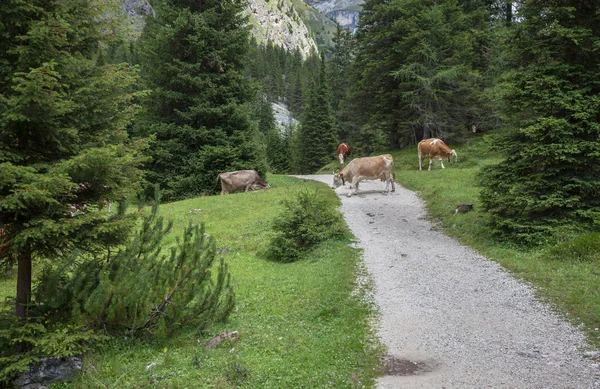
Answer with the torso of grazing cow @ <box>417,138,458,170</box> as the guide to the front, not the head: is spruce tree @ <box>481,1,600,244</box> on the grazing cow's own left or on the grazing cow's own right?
on the grazing cow's own right

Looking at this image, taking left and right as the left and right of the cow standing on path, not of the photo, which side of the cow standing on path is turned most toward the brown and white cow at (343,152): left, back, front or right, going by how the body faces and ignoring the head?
right

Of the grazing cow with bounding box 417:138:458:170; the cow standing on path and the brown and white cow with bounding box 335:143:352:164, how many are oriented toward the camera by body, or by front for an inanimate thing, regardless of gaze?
1

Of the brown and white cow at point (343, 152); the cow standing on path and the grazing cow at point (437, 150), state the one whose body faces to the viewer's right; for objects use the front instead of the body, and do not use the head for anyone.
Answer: the grazing cow

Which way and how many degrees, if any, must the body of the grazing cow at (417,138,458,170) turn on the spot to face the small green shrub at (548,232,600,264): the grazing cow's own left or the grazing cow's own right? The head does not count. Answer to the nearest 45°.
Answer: approximately 90° to the grazing cow's own right

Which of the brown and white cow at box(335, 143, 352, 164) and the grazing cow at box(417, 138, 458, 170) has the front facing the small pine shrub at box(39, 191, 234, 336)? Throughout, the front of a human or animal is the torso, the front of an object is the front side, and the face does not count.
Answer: the brown and white cow

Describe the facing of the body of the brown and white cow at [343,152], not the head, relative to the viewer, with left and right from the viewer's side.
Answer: facing the viewer

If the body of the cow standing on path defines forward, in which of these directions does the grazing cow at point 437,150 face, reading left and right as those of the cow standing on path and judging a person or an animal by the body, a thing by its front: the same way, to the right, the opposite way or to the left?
the opposite way

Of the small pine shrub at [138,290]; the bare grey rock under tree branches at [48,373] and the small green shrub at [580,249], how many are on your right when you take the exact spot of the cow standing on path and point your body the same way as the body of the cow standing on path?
0

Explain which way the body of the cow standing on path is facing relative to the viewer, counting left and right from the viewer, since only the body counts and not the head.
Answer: facing to the left of the viewer

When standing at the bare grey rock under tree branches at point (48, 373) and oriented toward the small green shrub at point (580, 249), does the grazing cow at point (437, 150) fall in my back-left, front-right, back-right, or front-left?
front-left

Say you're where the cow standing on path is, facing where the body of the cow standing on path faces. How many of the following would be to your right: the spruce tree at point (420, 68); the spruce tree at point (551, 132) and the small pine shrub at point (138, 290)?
1

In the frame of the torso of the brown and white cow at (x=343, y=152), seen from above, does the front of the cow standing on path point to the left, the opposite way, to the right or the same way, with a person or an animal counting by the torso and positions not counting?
to the right

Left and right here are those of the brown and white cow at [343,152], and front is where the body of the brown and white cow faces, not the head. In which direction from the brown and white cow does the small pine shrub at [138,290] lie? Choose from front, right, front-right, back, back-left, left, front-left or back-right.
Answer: front

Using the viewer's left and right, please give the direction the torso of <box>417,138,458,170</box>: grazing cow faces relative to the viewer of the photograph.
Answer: facing to the right of the viewer

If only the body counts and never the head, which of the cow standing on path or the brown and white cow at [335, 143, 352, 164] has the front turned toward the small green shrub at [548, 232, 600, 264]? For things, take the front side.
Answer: the brown and white cow
